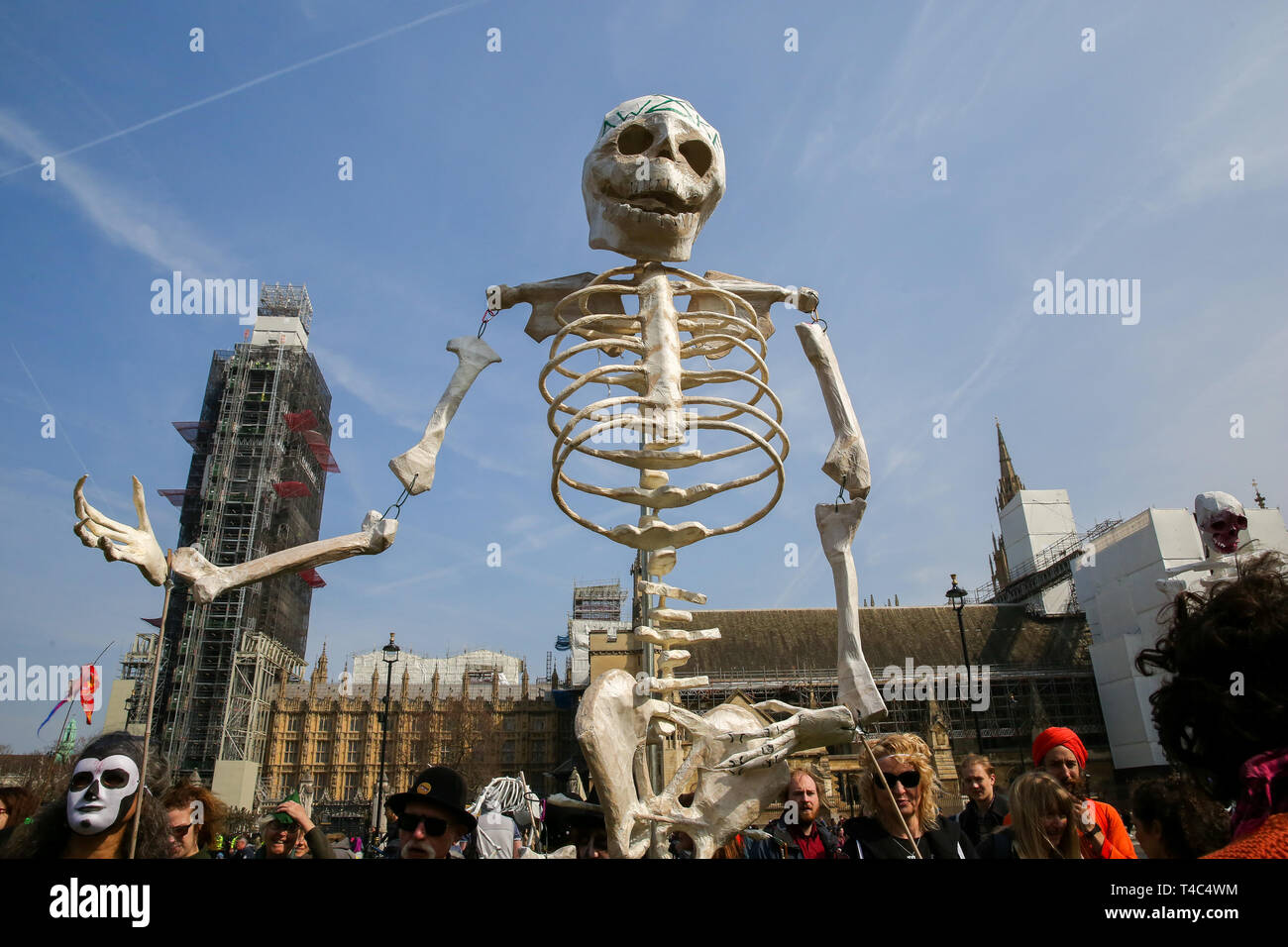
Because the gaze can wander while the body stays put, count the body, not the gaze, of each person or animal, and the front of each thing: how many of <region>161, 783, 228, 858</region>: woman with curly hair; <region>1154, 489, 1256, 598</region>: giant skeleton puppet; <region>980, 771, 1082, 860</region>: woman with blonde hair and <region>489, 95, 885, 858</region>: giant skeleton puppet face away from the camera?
0

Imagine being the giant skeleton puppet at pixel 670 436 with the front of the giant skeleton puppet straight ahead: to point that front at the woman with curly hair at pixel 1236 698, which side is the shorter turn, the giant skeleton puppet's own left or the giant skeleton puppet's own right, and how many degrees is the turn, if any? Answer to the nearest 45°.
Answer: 0° — it already faces them

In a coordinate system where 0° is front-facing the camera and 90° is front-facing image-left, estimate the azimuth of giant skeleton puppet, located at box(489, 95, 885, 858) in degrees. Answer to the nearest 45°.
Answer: approximately 0°

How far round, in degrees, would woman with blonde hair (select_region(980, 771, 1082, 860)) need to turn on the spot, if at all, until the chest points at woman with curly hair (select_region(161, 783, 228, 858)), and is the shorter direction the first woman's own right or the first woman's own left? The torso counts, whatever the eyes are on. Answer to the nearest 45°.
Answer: approximately 135° to the first woman's own right

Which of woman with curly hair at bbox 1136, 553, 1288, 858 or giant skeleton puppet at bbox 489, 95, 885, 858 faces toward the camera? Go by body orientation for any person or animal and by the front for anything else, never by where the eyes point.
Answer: the giant skeleton puppet

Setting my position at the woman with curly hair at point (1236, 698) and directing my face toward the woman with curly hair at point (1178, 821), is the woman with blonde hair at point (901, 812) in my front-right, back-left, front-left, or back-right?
front-left

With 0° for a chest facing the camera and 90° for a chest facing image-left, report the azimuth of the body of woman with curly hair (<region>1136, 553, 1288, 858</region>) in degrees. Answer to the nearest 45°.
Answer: approximately 180°

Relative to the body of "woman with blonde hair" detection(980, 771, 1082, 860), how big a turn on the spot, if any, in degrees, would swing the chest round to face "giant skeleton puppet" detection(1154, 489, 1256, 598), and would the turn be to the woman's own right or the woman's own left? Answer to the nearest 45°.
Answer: approximately 135° to the woman's own left

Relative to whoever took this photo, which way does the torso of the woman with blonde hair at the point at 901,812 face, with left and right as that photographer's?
facing the viewer

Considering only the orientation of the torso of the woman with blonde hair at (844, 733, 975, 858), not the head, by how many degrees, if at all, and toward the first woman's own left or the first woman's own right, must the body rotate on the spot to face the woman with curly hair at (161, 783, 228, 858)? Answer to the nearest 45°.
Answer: approximately 90° to the first woman's own right

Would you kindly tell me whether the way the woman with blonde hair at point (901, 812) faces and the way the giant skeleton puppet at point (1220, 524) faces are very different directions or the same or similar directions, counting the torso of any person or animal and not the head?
same or similar directions

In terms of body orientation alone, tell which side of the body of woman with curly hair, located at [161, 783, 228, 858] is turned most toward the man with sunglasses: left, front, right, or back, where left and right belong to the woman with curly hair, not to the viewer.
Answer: left

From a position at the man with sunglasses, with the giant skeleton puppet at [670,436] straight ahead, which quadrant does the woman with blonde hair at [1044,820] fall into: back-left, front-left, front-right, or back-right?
front-right

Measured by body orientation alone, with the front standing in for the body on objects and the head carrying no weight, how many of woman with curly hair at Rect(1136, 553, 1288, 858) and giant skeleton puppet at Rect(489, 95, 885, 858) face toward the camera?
1
